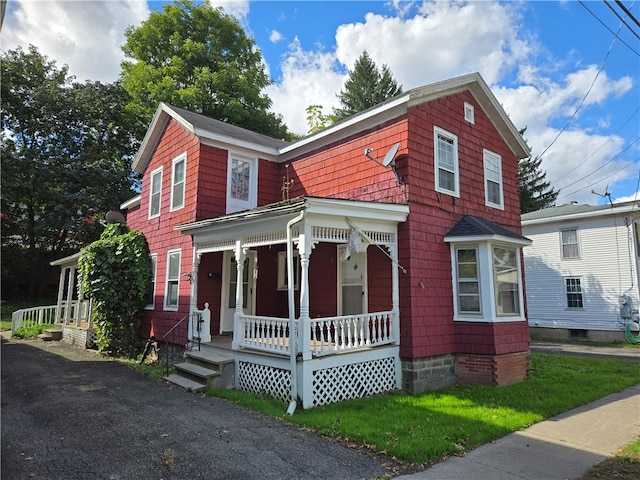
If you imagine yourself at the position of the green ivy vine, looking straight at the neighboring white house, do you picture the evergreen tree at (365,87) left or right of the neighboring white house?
left

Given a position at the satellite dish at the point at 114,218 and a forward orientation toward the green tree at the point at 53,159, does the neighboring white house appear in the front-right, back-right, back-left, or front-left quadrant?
back-right

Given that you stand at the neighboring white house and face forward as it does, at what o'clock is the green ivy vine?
The green ivy vine is roughly at 4 o'clock from the neighboring white house.

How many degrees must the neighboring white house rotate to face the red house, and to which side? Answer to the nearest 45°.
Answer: approximately 90° to its right

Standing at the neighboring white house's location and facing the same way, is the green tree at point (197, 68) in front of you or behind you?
behind
